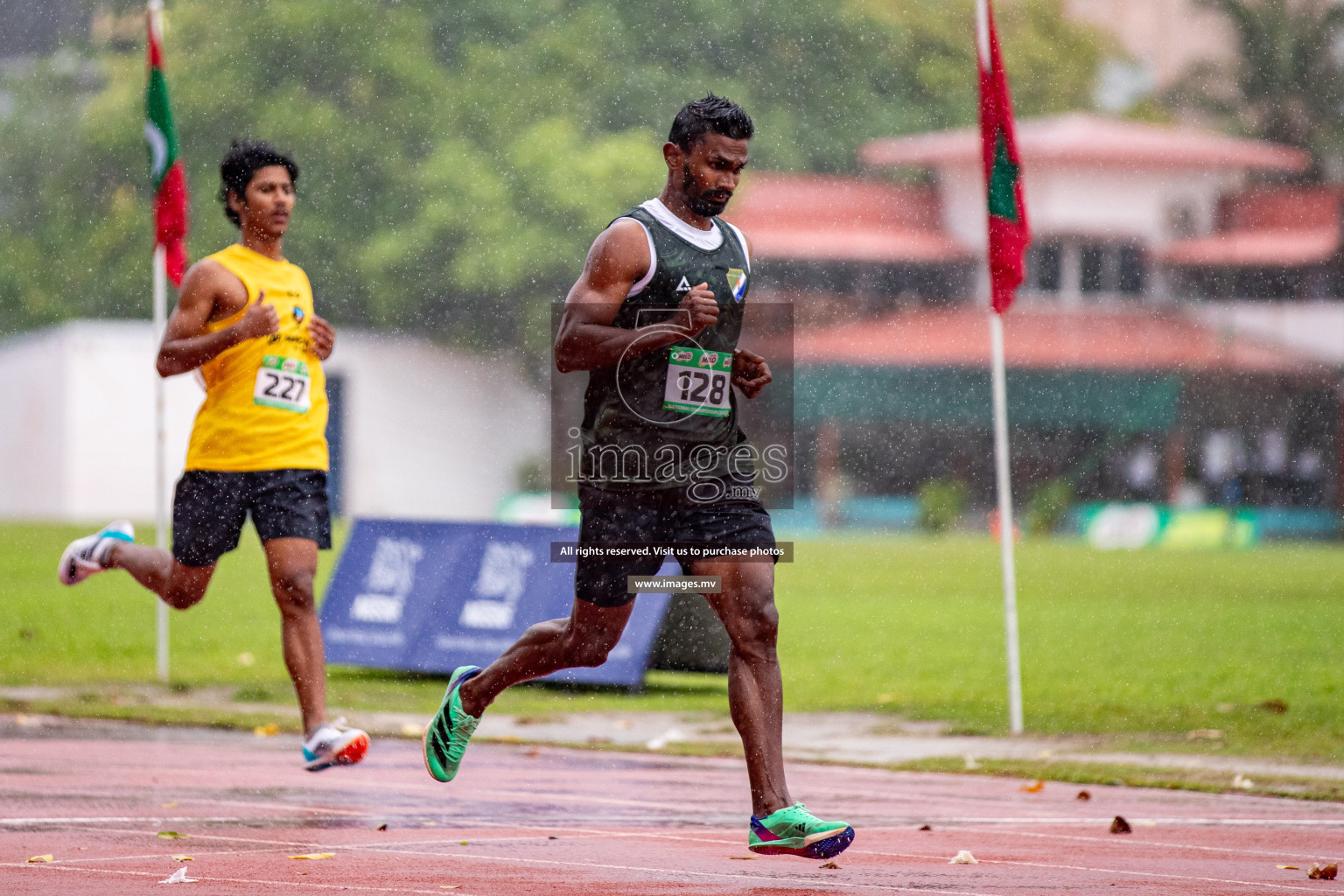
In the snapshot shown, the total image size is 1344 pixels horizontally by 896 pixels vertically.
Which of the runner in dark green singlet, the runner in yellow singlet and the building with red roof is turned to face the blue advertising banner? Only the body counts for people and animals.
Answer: the building with red roof

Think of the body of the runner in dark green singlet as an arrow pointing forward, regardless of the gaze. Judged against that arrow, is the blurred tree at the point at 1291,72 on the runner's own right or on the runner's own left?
on the runner's own left

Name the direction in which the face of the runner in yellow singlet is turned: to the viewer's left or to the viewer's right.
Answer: to the viewer's right

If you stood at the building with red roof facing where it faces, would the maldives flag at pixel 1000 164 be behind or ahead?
ahead

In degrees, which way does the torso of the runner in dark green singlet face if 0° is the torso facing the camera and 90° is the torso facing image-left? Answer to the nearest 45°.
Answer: approximately 315°

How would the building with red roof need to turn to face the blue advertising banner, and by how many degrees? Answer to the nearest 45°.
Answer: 0° — it already faces it

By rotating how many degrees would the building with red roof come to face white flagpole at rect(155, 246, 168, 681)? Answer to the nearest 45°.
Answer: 0° — it already faces it

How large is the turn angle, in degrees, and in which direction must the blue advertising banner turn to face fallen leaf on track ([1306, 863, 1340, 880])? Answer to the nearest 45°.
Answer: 0° — it already faces it

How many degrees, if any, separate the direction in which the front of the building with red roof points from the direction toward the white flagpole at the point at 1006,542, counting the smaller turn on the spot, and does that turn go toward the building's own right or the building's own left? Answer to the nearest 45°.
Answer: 0° — it already faces it

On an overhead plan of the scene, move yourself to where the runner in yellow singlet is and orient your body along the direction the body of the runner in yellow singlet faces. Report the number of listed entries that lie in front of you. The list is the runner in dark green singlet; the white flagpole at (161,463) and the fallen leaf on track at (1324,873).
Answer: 2

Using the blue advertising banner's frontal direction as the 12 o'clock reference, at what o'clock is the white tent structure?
The white tent structure is roughly at 6 o'clock from the blue advertising banner.

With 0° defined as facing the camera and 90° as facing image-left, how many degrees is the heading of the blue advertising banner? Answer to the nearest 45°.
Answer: approximately 0°
